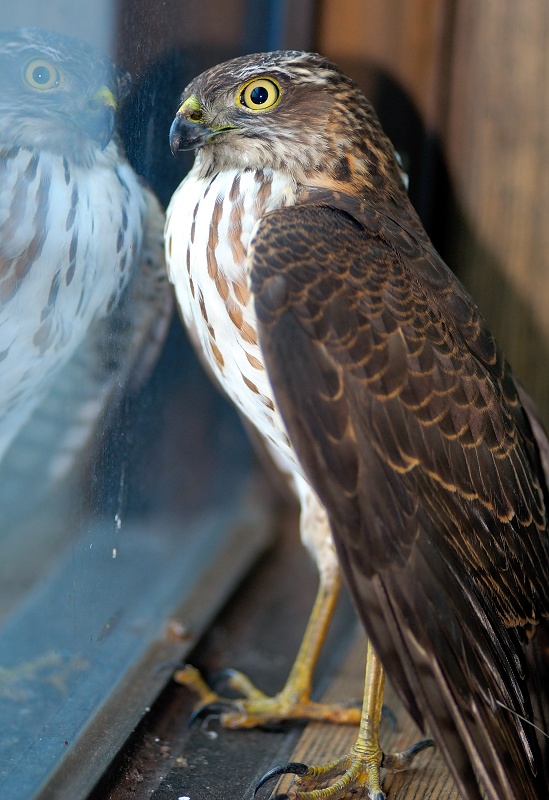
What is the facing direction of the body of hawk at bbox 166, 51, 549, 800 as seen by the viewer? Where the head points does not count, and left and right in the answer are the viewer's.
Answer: facing to the left of the viewer
